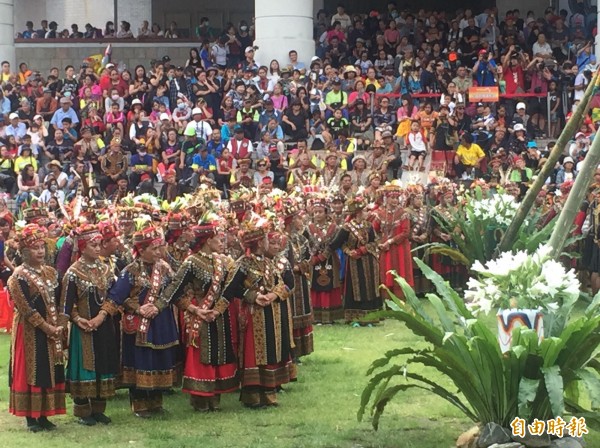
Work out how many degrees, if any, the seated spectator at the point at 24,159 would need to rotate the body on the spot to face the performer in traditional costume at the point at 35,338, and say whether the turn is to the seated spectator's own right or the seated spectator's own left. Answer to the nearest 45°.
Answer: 0° — they already face them

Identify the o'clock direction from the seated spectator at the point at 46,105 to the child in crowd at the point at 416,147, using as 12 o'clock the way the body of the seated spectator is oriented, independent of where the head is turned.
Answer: The child in crowd is roughly at 10 o'clock from the seated spectator.

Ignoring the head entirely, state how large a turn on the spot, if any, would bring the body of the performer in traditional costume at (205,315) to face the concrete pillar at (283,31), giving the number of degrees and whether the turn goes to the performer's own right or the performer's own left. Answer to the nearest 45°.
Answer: approximately 135° to the performer's own left

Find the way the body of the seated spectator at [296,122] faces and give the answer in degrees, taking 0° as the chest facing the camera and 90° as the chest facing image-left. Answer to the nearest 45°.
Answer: approximately 0°

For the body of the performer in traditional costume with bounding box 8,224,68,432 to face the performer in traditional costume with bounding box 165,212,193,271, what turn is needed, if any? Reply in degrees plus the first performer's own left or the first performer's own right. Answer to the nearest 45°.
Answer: approximately 90° to the first performer's own left

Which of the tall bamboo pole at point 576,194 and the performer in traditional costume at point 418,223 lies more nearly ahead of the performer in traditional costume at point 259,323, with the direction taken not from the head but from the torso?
the tall bamboo pole

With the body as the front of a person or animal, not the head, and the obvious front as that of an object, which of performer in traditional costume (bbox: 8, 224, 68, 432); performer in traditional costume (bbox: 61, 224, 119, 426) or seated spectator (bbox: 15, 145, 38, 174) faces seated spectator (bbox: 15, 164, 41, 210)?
seated spectator (bbox: 15, 145, 38, 174)

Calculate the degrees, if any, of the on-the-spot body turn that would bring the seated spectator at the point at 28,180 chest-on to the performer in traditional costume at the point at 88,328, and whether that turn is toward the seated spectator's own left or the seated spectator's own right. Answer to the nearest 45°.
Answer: approximately 45° to the seated spectator's own right

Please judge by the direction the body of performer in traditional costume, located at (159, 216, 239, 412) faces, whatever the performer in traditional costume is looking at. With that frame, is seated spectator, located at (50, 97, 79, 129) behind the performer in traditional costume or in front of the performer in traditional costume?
behind

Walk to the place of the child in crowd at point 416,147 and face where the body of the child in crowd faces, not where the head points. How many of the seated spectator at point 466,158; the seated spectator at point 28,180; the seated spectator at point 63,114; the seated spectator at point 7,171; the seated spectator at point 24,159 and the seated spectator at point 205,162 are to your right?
5
